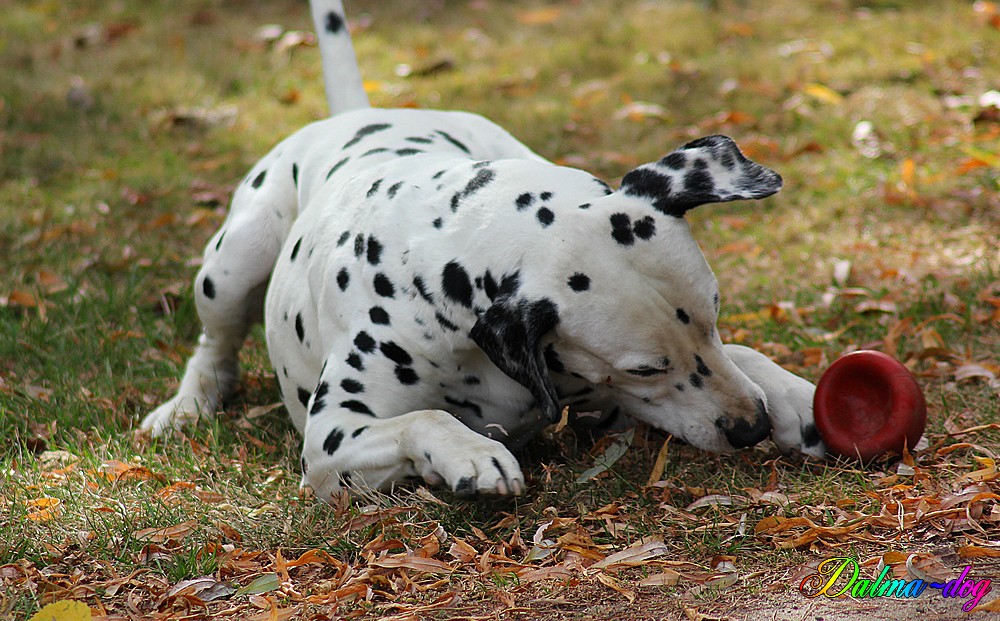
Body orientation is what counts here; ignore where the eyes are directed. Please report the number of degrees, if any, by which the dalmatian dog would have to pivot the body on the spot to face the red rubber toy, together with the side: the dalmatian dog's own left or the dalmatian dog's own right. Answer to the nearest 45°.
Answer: approximately 45° to the dalmatian dog's own left

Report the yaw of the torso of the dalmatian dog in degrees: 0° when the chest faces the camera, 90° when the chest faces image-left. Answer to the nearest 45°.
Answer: approximately 315°
